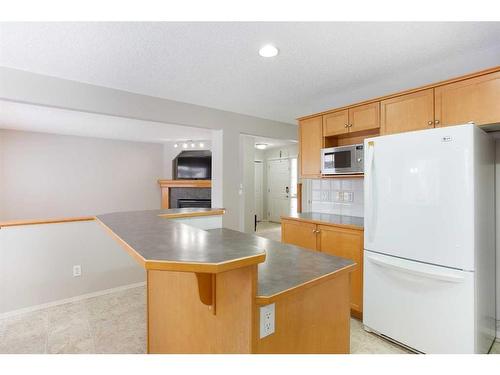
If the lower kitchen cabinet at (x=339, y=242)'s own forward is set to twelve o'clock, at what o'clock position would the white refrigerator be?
The white refrigerator is roughly at 9 o'clock from the lower kitchen cabinet.

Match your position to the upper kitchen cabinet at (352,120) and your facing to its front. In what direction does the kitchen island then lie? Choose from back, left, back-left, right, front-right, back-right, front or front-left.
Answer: front-left

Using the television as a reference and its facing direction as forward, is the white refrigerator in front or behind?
in front

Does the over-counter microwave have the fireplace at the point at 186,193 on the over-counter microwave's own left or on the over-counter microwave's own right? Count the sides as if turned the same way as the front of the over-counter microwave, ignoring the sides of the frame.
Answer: on the over-counter microwave's own right

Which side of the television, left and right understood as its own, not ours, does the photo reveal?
front

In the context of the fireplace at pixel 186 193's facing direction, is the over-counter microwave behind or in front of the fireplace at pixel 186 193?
in front

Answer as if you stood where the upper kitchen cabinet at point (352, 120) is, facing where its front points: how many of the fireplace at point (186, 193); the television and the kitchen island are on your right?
2

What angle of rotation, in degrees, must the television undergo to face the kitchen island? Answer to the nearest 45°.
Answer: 0° — it already faces it

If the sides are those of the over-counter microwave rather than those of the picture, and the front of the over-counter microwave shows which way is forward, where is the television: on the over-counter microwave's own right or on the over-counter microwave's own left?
on the over-counter microwave's own right

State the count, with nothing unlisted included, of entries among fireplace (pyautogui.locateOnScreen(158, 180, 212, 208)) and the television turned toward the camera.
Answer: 2

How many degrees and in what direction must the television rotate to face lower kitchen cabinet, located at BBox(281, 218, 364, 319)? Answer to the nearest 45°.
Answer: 0° — it already faces it

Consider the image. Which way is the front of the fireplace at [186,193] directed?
toward the camera
